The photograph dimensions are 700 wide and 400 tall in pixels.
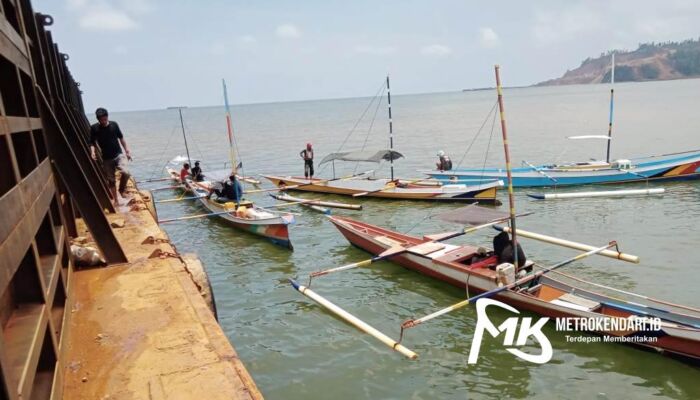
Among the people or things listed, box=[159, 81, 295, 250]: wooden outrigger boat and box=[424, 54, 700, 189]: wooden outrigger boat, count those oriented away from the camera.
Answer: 0

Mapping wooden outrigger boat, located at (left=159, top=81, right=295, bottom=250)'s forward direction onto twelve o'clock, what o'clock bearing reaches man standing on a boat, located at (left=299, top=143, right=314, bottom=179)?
The man standing on a boat is roughly at 8 o'clock from the wooden outrigger boat.

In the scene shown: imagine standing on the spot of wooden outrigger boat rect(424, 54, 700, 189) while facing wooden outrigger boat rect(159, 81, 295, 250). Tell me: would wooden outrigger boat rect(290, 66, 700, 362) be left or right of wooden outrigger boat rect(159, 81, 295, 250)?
left

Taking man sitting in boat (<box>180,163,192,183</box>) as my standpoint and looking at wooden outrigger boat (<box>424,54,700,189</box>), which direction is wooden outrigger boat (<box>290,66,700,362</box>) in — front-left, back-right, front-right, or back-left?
front-right

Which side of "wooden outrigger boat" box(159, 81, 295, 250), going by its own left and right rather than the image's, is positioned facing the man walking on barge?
right

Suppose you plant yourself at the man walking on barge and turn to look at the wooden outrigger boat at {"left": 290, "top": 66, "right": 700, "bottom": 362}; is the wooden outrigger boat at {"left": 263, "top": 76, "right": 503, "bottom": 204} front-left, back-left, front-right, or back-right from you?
front-left
